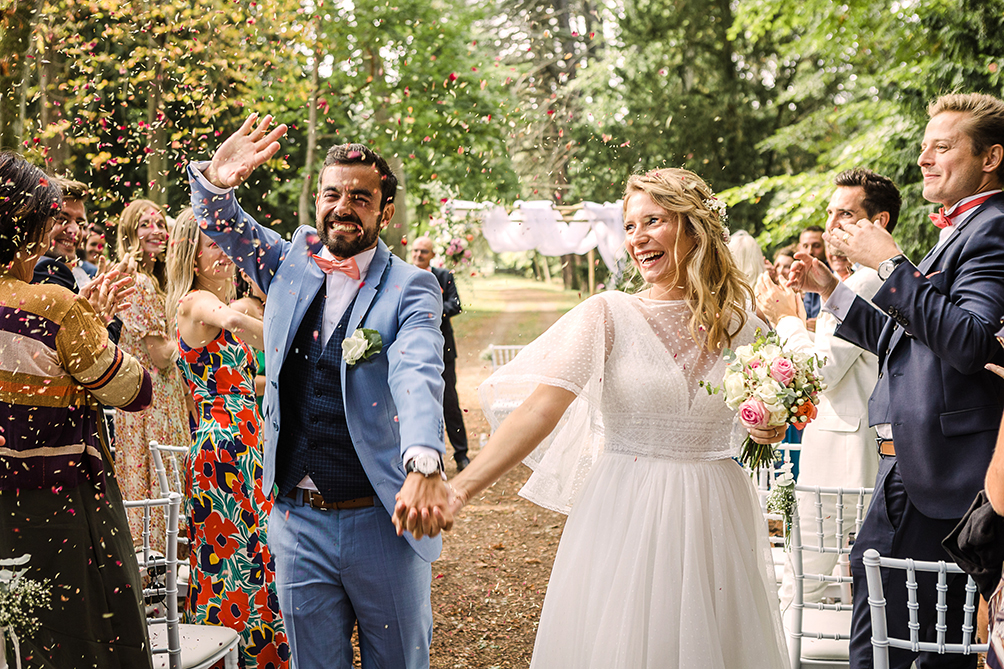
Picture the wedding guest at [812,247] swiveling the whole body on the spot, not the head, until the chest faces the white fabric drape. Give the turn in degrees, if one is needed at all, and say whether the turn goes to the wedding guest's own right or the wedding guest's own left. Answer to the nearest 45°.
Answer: approximately 90° to the wedding guest's own right

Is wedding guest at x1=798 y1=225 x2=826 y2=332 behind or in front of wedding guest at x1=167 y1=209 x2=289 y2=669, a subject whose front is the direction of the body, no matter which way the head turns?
in front

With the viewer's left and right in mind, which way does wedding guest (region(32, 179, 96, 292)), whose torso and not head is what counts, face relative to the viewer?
facing the viewer and to the right of the viewer

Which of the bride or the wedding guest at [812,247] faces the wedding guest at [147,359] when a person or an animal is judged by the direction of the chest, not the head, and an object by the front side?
the wedding guest at [812,247]

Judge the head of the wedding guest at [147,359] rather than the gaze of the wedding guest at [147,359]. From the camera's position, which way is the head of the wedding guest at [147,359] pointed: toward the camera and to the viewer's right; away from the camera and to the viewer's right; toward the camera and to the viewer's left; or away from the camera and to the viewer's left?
toward the camera and to the viewer's right

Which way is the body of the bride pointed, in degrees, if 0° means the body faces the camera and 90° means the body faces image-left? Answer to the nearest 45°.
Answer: approximately 0°

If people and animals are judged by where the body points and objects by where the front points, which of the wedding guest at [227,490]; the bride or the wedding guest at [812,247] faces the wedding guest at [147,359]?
the wedding guest at [812,247]

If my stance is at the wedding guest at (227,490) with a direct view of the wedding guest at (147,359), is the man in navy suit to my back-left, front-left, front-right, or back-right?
back-right

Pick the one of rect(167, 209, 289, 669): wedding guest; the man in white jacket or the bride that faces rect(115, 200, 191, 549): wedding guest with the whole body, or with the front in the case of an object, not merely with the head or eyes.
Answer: the man in white jacket

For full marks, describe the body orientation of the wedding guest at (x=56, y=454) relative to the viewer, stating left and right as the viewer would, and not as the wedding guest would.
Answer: facing away from the viewer and to the right of the viewer

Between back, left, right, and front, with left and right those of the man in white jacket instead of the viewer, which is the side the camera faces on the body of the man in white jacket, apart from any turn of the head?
left

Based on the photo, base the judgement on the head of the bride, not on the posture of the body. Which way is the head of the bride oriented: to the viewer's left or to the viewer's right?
to the viewer's left

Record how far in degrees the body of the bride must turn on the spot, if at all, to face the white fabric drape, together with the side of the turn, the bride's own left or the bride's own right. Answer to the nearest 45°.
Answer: approximately 180°
